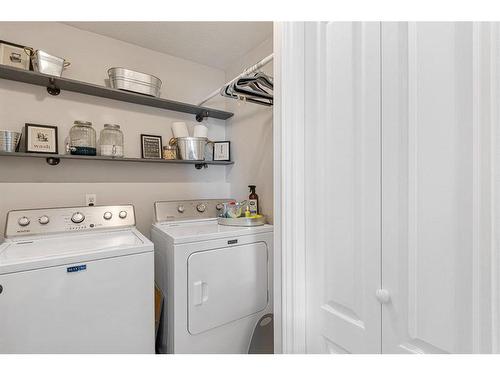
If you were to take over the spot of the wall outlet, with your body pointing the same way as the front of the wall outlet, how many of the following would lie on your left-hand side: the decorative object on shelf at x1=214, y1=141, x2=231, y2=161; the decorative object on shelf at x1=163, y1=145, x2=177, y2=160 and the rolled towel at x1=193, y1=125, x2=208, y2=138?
3

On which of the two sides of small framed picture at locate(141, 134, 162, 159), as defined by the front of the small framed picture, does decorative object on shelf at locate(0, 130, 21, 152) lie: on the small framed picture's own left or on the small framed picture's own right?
on the small framed picture's own right

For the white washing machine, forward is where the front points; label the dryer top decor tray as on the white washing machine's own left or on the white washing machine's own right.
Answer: on the white washing machine's own left

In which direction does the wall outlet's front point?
toward the camera

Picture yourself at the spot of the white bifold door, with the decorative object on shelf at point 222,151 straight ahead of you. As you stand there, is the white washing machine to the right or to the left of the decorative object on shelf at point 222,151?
left

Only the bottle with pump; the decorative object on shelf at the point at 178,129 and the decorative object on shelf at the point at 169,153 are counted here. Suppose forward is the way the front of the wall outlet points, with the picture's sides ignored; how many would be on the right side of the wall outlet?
0

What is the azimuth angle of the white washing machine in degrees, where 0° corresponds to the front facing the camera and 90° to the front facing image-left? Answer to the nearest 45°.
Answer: approximately 0°

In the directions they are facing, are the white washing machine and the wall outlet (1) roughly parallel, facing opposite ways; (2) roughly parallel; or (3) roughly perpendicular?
roughly parallel

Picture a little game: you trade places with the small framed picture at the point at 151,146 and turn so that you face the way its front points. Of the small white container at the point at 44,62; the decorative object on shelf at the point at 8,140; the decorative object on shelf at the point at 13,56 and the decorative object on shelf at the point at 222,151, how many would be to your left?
1

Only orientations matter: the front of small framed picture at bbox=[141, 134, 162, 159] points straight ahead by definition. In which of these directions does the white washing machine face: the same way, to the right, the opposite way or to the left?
the same way

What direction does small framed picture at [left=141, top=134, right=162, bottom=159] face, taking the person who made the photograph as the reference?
facing the viewer

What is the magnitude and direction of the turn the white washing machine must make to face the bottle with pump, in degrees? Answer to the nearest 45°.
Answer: approximately 90° to its left

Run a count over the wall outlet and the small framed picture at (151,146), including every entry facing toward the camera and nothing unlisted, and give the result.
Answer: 2
